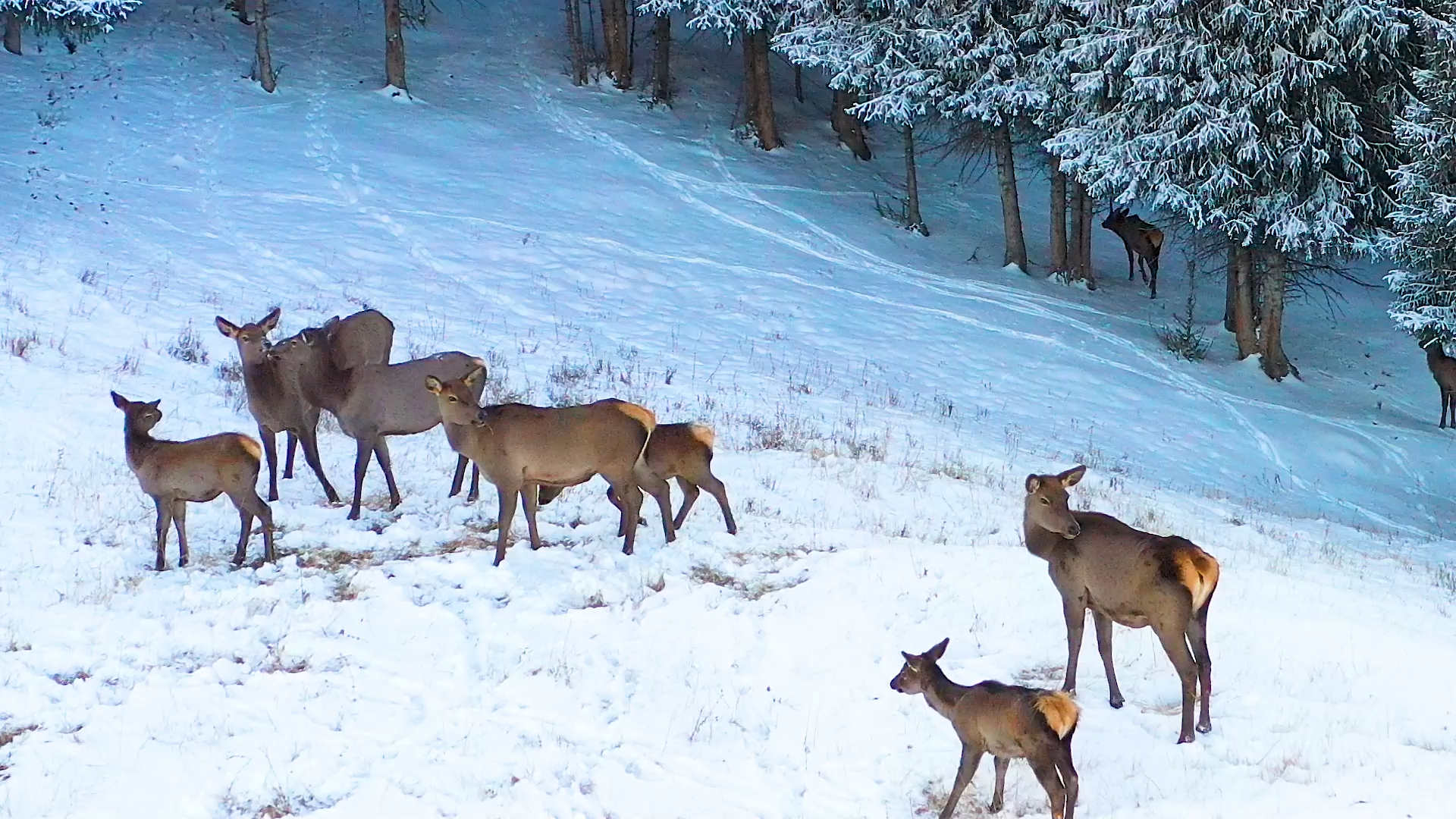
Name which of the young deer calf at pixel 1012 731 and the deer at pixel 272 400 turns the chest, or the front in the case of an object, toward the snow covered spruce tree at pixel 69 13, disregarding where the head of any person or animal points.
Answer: the young deer calf

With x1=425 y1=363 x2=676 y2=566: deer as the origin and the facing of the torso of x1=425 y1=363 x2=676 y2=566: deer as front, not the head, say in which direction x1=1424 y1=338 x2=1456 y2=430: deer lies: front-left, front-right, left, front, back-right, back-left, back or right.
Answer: back-right

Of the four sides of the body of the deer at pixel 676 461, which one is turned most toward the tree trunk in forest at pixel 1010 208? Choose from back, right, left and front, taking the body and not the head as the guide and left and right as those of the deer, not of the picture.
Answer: right

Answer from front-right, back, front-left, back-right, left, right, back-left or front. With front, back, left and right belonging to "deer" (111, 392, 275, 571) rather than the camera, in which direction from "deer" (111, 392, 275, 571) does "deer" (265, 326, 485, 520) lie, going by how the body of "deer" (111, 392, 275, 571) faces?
back-right

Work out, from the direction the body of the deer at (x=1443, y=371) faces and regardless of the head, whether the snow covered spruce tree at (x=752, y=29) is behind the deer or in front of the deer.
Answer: in front

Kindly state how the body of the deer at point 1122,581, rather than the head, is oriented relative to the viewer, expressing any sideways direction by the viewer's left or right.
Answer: facing away from the viewer and to the left of the viewer

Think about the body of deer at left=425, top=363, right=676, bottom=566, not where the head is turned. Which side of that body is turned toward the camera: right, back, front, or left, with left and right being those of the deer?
left

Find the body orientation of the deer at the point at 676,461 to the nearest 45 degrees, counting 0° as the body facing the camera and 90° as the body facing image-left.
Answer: approximately 90°

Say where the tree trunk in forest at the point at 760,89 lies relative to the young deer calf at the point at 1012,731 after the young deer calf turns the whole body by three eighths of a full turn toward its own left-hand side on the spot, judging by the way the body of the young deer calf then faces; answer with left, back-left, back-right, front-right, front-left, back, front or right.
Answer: back

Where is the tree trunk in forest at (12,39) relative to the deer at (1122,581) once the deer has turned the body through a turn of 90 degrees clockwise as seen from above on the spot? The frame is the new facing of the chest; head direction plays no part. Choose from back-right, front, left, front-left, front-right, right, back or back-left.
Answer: left

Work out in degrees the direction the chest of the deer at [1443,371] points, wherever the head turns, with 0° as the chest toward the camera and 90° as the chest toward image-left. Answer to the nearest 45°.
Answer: approximately 90°

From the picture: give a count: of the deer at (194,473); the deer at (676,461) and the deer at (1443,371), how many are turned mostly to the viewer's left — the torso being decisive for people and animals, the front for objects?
3

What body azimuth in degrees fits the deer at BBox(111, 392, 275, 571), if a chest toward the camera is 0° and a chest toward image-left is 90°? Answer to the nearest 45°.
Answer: approximately 90°
